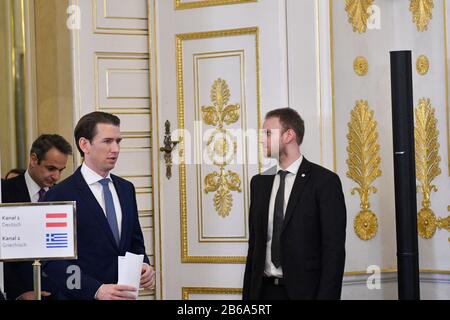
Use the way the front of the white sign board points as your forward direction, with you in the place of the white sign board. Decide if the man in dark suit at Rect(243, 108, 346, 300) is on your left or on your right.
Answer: on your left

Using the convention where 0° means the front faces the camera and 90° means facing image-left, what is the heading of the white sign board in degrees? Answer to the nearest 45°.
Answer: approximately 0°

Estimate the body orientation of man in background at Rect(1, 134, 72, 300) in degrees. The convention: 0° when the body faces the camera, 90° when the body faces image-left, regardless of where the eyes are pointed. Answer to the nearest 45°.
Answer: approximately 315°

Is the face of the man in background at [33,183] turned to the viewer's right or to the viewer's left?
to the viewer's right

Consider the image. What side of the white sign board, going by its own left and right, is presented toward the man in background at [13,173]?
back

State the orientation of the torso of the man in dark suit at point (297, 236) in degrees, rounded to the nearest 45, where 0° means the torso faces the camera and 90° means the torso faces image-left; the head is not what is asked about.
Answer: approximately 45°

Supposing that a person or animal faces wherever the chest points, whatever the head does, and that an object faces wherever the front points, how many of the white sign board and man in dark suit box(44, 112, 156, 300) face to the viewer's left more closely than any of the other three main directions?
0

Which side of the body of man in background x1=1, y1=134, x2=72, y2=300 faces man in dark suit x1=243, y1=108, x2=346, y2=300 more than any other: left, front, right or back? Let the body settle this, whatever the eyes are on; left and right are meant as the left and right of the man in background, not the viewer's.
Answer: front

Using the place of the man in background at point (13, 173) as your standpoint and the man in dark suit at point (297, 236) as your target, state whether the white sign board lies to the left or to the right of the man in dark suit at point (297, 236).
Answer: right

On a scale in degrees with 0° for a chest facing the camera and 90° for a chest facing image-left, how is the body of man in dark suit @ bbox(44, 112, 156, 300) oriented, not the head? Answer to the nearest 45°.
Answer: approximately 315°

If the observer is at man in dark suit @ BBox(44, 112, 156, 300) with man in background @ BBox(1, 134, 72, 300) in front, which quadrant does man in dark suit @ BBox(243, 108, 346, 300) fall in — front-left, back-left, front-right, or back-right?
back-right

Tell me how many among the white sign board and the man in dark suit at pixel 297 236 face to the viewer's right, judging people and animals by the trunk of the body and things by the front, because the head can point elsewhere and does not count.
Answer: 0

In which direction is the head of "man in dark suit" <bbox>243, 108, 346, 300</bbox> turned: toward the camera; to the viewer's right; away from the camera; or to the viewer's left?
to the viewer's left

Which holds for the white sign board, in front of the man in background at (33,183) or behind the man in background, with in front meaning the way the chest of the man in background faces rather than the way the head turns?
in front
